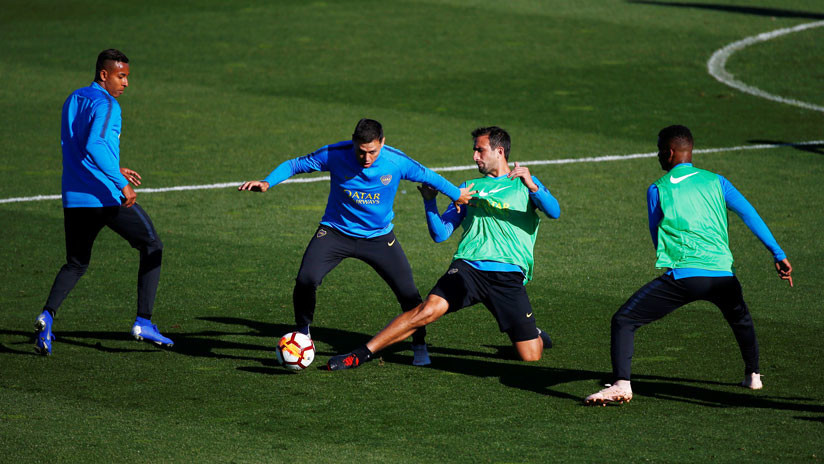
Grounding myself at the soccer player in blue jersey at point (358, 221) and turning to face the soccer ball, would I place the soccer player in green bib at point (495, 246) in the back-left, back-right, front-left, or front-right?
back-left

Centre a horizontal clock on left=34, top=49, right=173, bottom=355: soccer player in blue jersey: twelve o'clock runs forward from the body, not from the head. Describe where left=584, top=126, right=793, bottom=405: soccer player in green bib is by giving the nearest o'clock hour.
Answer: The soccer player in green bib is roughly at 1 o'clock from the soccer player in blue jersey.

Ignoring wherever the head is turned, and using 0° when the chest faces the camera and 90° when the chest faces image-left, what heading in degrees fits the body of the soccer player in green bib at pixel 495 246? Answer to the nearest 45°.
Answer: approximately 45°

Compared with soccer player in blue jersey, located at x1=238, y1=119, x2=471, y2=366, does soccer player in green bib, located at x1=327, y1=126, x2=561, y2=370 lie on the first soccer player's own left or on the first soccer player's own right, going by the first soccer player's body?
on the first soccer player's own left

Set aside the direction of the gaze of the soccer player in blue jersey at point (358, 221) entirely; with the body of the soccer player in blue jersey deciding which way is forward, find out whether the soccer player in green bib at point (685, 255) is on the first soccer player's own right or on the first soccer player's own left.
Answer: on the first soccer player's own left

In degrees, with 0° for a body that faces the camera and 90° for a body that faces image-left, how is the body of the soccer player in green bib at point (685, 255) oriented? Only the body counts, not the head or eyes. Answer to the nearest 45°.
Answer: approximately 135°

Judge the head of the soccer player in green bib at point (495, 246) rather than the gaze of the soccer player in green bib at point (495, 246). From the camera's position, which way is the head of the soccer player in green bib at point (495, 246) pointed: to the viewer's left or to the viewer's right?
to the viewer's left

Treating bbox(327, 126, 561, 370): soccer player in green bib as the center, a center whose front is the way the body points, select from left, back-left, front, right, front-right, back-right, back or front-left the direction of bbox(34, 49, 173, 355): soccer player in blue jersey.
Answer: front-right

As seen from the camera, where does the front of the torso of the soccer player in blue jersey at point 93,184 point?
to the viewer's right

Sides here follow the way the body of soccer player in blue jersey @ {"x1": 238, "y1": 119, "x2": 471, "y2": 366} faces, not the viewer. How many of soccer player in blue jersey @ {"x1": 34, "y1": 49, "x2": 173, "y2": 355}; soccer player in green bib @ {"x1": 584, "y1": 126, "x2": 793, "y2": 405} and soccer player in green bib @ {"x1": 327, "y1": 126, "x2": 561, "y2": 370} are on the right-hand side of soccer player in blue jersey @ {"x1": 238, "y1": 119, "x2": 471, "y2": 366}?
1
